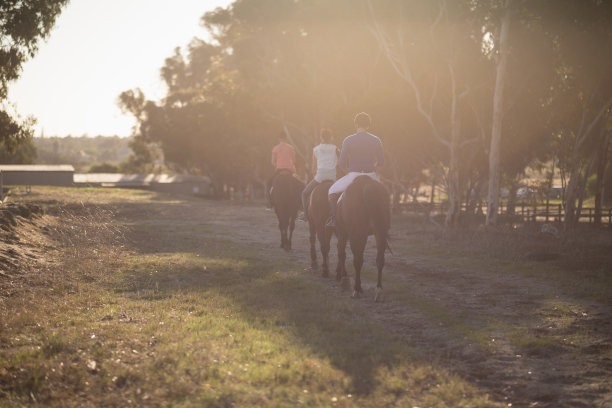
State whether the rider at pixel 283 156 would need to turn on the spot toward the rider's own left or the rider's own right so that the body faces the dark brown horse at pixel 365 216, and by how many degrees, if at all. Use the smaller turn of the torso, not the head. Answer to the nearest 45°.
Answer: approximately 180°

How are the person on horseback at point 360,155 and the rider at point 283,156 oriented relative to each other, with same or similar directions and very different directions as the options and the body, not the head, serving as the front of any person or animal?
same or similar directions

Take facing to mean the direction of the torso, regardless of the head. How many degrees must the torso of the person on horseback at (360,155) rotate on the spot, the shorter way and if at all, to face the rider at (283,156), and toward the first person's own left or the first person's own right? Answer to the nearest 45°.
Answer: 0° — they already face them

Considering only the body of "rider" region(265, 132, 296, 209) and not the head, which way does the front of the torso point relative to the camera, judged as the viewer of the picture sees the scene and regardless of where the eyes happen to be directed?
away from the camera

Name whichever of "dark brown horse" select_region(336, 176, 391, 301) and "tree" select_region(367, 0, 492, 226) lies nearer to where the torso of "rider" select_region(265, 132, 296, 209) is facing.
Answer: the tree

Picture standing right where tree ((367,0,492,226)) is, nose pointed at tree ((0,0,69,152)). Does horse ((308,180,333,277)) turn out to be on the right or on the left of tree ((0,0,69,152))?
left

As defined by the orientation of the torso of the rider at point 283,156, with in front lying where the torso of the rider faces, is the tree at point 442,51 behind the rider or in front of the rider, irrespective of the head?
in front

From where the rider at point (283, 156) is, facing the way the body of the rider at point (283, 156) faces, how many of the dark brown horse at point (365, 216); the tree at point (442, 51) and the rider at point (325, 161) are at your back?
2

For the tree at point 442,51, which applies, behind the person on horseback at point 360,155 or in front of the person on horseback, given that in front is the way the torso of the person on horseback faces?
in front

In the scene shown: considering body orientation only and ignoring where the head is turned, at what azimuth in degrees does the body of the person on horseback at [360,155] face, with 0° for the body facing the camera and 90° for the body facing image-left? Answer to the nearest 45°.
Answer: approximately 180°

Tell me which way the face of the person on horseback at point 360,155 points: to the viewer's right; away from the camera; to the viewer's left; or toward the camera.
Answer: away from the camera

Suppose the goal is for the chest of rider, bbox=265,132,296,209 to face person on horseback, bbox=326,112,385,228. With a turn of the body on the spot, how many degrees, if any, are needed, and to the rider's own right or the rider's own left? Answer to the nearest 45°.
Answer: approximately 180°

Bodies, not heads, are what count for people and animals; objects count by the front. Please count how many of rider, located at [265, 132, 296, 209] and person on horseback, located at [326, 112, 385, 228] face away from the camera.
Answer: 2
